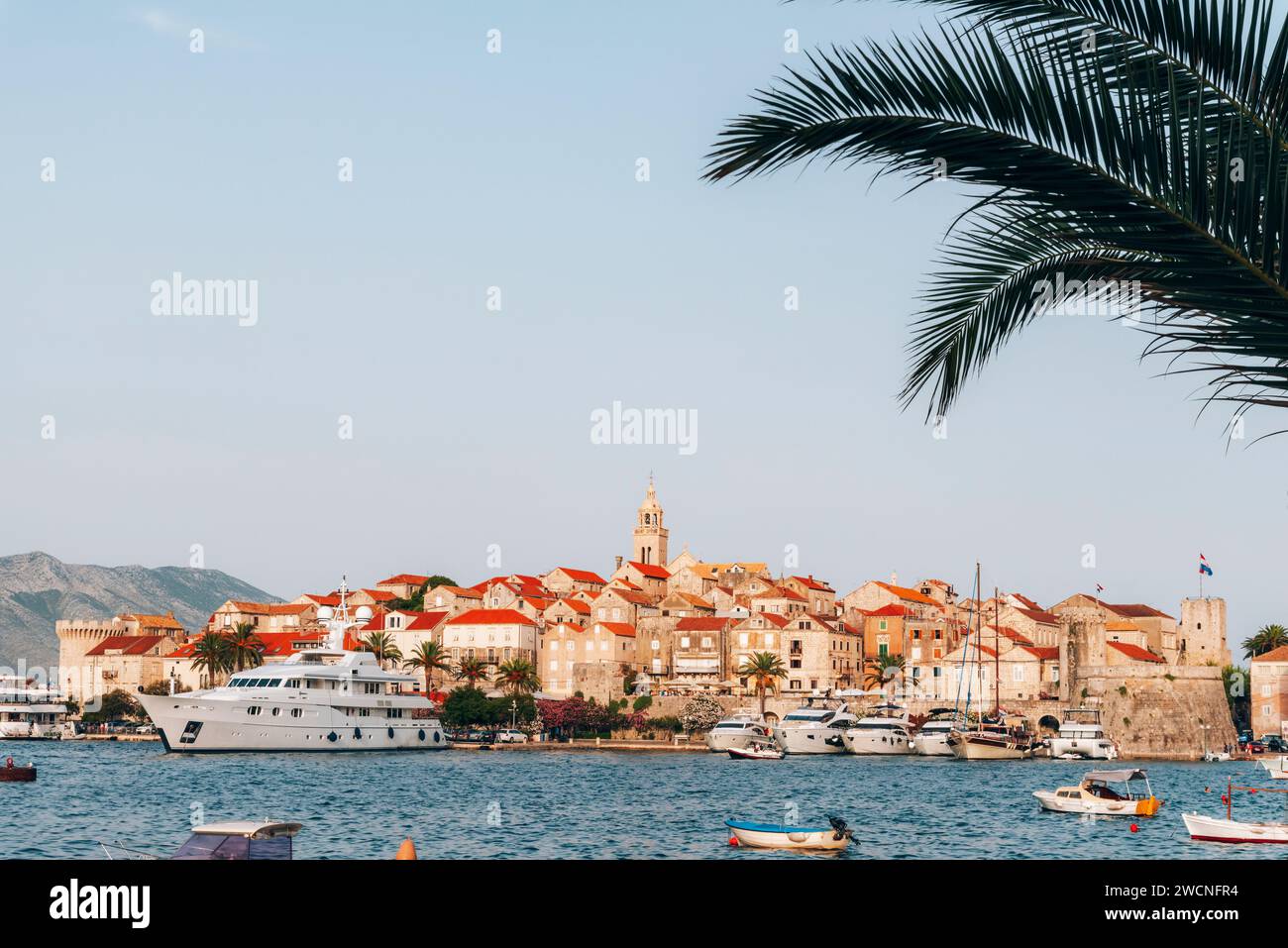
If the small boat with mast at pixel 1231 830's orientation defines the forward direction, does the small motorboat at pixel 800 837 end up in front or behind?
in front

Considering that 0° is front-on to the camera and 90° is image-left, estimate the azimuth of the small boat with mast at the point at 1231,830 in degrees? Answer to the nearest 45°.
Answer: approximately 90°
